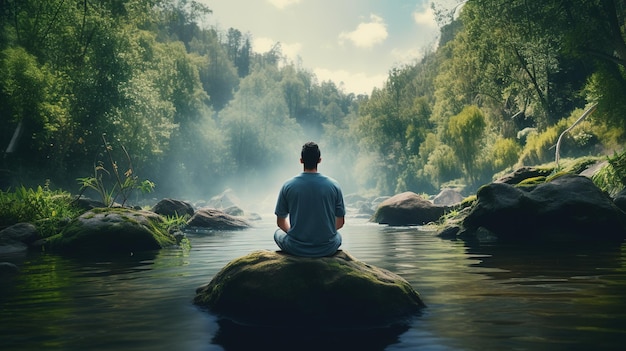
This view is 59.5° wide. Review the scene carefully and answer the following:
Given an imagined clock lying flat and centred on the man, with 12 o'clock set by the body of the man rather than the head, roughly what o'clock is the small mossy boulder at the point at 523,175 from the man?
The small mossy boulder is roughly at 1 o'clock from the man.

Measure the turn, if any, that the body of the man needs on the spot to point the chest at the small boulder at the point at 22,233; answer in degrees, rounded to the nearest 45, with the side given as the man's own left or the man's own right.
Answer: approximately 45° to the man's own left

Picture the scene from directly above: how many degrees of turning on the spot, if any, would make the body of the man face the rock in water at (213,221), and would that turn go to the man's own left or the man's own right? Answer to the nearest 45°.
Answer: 0° — they already face it

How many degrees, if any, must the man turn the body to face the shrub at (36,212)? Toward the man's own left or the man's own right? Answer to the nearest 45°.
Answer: approximately 45° to the man's own left

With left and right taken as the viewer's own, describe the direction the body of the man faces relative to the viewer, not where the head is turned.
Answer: facing away from the viewer

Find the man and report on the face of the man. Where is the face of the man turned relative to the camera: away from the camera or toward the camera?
away from the camera

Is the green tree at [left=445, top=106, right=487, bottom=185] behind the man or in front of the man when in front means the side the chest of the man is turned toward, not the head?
in front

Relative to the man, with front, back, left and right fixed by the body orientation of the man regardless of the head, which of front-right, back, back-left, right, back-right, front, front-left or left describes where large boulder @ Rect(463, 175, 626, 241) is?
front-right
